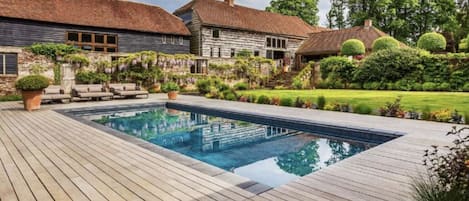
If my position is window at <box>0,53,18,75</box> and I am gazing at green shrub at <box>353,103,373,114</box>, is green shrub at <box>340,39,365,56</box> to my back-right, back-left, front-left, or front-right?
front-left

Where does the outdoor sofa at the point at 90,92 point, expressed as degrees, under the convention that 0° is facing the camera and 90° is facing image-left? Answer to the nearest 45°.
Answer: approximately 315°

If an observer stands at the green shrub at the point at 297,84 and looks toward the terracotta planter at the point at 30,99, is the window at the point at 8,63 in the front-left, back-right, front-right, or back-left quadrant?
front-right

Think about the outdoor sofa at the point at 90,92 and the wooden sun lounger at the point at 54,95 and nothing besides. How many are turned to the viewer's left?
0

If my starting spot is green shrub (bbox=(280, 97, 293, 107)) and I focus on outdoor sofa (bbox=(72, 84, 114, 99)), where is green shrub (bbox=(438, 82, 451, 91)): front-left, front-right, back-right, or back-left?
back-right

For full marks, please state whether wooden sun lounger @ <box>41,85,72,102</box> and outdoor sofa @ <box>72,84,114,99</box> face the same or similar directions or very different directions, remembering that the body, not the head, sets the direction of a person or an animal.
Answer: same or similar directions

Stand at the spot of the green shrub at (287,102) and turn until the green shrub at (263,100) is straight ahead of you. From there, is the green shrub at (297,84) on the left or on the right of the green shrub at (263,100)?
right

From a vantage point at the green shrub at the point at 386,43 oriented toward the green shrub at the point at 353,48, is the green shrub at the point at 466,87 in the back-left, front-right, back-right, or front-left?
back-left

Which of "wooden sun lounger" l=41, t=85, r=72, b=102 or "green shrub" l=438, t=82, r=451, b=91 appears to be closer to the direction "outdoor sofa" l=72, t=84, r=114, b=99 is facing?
the green shrub

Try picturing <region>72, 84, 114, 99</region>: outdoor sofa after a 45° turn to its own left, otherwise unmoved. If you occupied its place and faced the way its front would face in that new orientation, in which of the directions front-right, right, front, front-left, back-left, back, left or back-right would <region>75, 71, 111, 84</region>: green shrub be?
left
